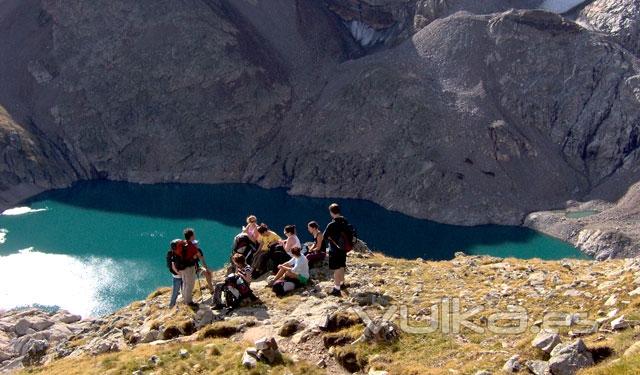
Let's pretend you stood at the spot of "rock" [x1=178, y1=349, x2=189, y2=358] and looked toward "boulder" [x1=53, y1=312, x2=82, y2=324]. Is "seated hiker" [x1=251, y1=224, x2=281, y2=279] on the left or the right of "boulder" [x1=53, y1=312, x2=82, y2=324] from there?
right

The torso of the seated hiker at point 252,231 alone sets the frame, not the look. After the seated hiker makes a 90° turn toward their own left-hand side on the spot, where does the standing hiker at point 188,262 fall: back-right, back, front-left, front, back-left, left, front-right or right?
back

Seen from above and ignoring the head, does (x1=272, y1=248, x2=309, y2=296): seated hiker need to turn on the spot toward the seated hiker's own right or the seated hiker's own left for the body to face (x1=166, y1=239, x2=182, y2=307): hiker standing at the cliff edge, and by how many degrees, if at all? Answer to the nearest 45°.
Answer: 0° — they already face them

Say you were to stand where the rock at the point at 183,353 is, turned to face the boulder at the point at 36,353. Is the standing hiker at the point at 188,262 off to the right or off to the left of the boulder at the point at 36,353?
right

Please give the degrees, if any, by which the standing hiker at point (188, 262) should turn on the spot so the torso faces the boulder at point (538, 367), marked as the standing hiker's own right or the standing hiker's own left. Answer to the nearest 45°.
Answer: approximately 90° to the standing hiker's own right

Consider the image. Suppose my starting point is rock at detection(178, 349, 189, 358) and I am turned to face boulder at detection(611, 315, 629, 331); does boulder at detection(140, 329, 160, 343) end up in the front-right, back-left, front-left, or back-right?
back-left

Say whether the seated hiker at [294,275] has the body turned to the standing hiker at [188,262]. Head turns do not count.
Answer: yes

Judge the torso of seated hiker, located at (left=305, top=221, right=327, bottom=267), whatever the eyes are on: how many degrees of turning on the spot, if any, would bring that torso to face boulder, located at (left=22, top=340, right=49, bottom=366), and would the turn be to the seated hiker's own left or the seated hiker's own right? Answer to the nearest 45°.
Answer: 0° — they already face it

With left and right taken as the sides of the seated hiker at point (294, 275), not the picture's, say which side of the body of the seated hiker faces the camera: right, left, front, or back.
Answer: left

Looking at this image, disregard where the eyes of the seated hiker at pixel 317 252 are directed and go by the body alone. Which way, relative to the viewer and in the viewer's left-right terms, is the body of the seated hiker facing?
facing to the left of the viewer

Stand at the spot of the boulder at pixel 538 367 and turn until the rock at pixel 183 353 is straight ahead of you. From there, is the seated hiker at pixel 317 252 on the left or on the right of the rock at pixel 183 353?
right

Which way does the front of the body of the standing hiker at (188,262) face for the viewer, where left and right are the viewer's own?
facing away from the viewer and to the right of the viewer

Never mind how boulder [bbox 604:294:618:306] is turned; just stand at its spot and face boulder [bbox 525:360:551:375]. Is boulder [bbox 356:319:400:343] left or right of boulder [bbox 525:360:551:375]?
right
